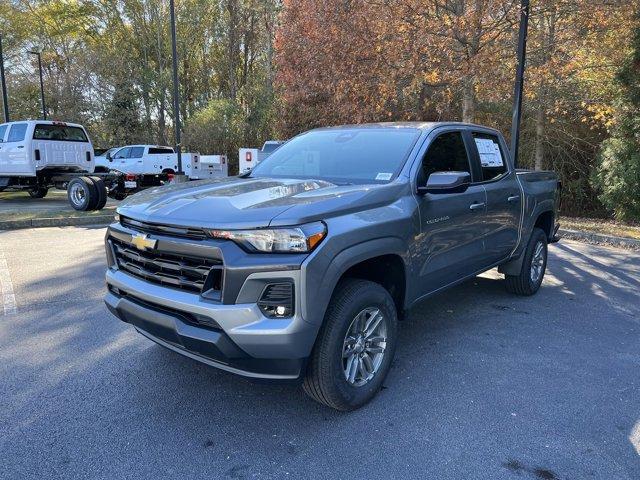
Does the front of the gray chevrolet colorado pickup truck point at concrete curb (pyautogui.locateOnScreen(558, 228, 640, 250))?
no

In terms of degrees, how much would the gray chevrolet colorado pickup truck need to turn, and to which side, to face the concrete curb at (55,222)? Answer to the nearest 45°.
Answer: approximately 90° to its right

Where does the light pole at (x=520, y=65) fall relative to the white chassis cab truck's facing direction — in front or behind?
behind

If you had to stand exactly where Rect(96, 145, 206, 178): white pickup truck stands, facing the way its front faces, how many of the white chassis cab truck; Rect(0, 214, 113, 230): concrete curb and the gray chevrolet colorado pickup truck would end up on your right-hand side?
0

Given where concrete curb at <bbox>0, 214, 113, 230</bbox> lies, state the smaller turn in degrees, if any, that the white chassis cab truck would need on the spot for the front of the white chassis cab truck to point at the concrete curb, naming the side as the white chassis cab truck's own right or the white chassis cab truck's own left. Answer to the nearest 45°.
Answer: approximately 135° to the white chassis cab truck's own left

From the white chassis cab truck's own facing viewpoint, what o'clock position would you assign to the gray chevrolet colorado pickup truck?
The gray chevrolet colorado pickup truck is roughly at 7 o'clock from the white chassis cab truck.

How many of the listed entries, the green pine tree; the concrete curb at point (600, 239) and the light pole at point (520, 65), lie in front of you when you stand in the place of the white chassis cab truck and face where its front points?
0

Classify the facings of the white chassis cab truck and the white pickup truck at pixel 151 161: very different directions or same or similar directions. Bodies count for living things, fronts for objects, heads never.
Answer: same or similar directions

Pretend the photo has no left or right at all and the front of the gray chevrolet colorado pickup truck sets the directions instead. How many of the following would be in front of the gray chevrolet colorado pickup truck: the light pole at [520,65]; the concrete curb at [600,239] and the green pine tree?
0

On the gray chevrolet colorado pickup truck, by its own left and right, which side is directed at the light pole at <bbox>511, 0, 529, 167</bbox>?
back

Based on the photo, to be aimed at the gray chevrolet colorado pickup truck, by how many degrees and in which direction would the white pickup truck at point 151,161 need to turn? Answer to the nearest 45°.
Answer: approximately 135° to its left

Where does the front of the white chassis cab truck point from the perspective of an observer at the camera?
facing away from the viewer and to the left of the viewer

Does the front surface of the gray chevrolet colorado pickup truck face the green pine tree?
no

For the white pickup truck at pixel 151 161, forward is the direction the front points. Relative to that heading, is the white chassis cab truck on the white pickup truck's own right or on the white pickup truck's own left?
on the white pickup truck's own left

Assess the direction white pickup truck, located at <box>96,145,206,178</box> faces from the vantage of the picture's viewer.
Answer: facing away from the viewer and to the left of the viewer

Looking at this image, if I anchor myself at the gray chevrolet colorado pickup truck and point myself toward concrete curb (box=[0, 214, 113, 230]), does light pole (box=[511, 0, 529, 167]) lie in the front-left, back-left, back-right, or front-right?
front-right

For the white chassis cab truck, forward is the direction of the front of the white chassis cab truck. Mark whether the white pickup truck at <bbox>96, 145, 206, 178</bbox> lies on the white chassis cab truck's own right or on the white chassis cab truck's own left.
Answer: on the white chassis cab truck's own right

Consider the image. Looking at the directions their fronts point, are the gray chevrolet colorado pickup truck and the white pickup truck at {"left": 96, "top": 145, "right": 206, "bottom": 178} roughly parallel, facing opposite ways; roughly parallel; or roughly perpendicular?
roughly perpendicular

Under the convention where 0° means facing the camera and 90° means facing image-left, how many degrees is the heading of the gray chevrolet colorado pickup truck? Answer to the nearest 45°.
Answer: approximately 45°

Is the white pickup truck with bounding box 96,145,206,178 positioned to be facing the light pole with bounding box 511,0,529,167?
no
